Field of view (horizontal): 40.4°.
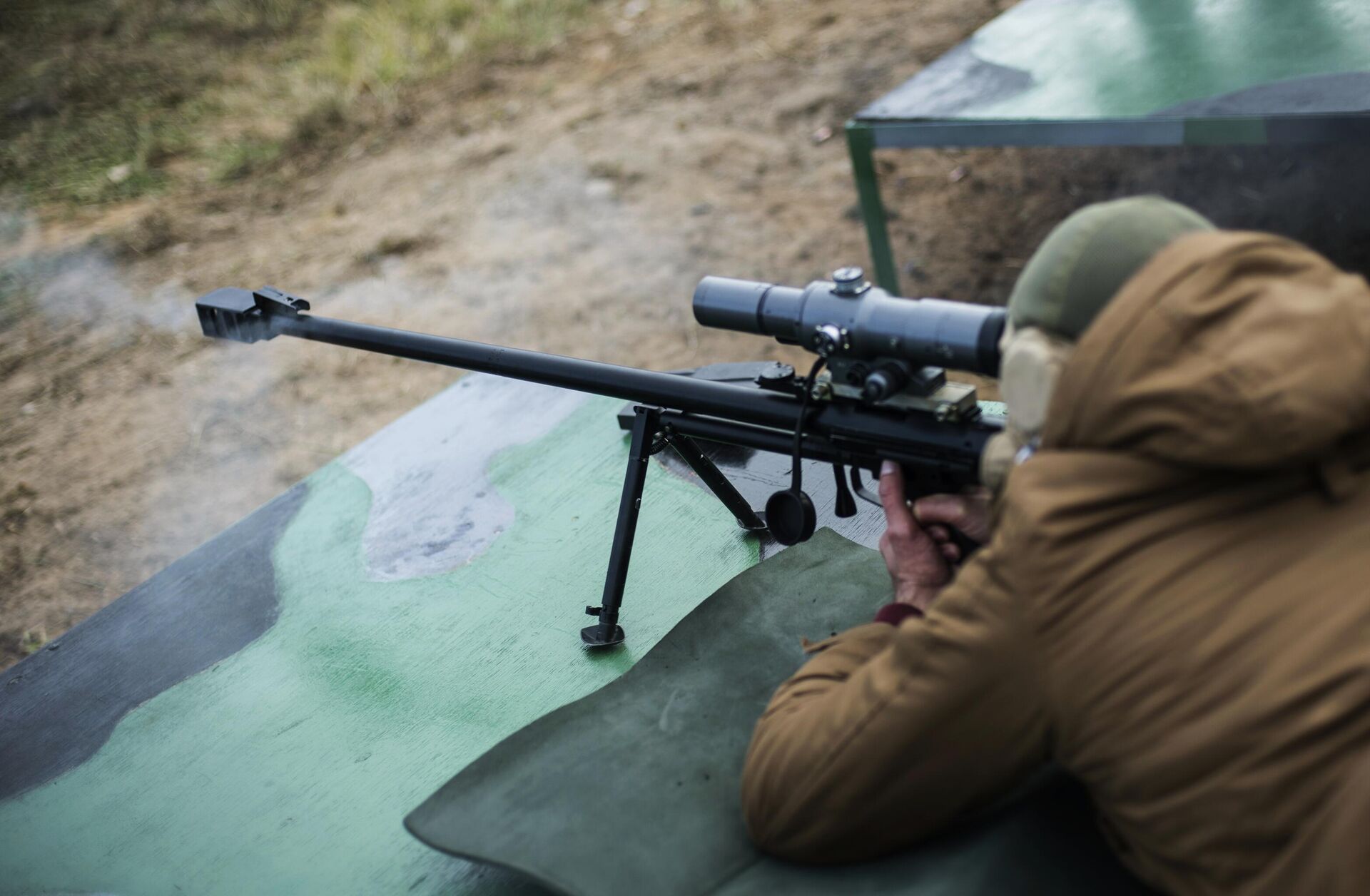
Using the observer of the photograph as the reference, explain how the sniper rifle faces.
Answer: facing away from the viewer and to the left of the viewer

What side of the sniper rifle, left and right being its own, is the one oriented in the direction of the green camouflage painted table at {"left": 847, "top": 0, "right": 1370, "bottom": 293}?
right
